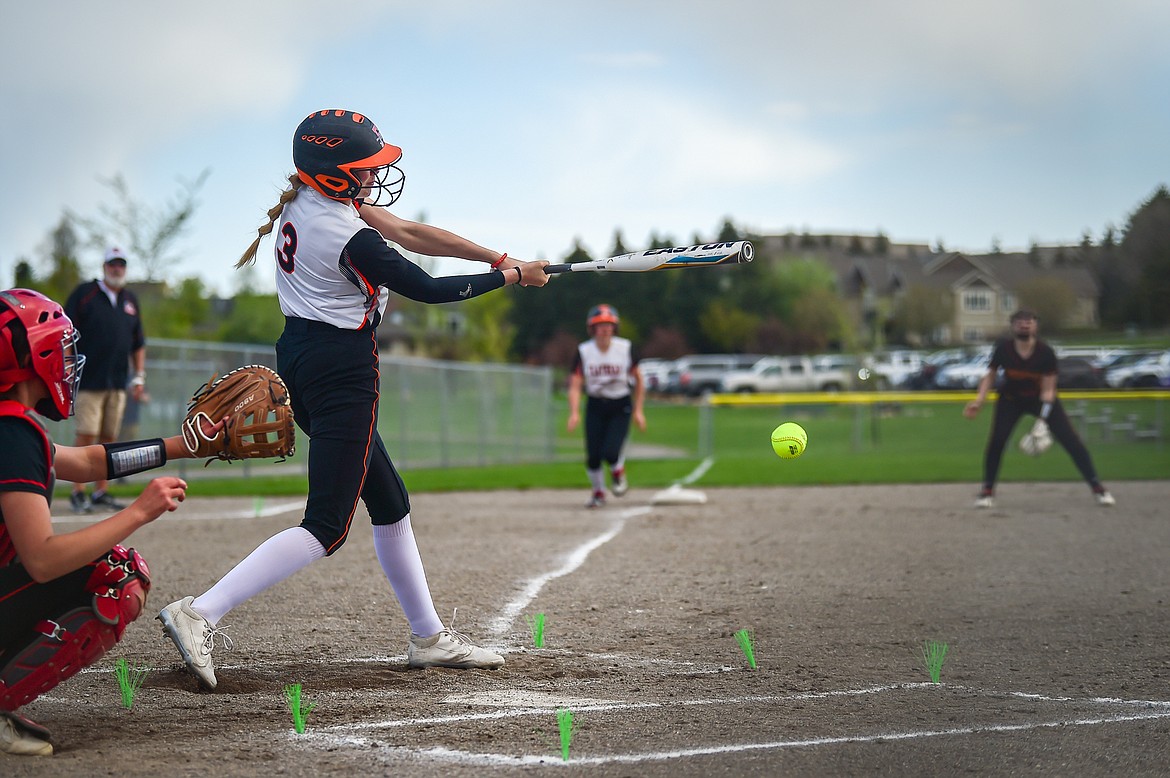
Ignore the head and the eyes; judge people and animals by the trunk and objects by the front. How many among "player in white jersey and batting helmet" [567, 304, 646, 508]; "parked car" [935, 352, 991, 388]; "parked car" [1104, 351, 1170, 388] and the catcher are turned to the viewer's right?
1

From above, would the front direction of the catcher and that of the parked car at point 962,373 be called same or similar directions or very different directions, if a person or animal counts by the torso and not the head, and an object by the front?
very different directions

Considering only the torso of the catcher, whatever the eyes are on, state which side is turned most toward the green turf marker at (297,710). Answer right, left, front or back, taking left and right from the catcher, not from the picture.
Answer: front

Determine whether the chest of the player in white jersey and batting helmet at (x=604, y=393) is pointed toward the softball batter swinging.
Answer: yes

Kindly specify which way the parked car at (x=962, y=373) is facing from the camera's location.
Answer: facing the viewer and to the left of the viewer

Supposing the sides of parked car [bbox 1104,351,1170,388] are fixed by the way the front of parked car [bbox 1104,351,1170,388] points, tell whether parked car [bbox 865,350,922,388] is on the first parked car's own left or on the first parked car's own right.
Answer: on the first parked car's own right

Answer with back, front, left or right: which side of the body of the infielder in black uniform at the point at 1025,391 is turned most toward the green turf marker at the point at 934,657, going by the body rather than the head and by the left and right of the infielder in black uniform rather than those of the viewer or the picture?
front

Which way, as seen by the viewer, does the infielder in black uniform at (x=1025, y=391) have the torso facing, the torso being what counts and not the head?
toward the camera

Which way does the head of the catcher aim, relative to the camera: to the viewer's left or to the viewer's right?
to the viewer's right

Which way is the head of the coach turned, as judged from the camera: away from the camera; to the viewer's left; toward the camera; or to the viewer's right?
toward the camera

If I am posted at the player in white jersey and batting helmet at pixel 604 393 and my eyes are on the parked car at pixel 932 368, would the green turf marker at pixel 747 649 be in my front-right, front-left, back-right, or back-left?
back-right

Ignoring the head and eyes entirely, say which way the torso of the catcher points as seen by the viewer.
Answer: to the viewer's right

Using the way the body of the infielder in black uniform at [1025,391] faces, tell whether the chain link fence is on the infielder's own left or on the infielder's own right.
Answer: on the infielder's own right

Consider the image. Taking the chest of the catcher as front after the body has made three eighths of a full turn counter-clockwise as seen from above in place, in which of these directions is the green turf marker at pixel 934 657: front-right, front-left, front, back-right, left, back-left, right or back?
back-right

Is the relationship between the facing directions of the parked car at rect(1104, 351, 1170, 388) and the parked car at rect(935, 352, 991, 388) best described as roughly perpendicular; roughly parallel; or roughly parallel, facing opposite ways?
roughly parallel

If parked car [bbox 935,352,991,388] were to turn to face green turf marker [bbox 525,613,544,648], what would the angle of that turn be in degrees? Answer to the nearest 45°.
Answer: approximately 45° to its left
